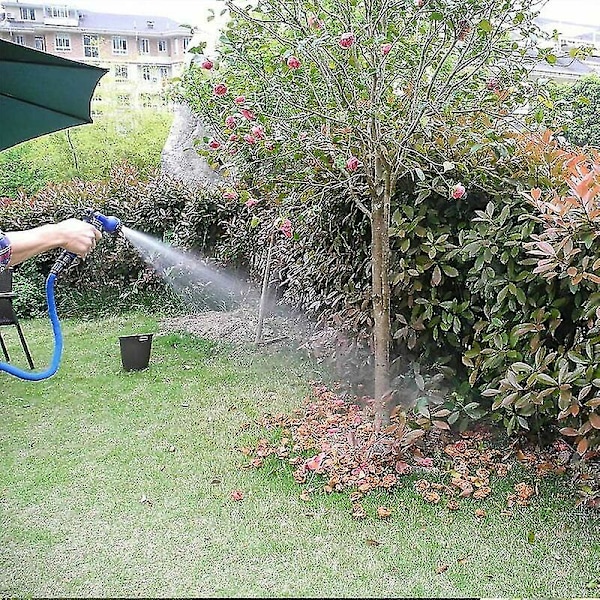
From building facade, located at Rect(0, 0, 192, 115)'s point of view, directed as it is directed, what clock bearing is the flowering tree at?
The flowering tree is roughly at 12 o'clock from the building facade.

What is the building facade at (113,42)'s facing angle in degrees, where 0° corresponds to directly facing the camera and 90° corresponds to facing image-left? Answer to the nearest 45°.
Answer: approximately 0°

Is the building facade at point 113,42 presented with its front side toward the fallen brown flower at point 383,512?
yes

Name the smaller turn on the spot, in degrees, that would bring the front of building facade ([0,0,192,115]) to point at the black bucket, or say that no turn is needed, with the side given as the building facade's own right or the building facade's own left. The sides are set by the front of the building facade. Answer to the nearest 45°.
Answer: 0° — it already faces it

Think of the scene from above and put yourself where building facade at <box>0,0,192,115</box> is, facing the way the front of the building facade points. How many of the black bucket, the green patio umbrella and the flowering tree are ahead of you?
3

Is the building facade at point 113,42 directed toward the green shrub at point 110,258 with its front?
yes

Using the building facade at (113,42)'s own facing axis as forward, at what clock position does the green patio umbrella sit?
The green patio umbrella is roughly at 12 o'clock from the building facade.
